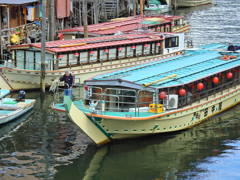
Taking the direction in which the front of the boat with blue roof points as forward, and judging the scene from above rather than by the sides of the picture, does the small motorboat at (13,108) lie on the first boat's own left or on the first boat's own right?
on the first boat's own right

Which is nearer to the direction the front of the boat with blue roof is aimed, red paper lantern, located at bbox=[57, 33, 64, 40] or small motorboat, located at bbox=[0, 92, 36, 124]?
the small motorboat

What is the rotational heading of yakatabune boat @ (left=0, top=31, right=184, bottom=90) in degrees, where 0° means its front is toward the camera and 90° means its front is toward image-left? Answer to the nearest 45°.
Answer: approximately 45°

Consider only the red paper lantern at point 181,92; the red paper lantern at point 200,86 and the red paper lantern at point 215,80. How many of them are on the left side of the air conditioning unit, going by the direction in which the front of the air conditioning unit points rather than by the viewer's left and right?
3

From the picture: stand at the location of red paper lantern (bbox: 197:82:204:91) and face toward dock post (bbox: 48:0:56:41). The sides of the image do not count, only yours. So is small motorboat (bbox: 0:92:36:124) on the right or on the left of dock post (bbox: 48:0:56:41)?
left

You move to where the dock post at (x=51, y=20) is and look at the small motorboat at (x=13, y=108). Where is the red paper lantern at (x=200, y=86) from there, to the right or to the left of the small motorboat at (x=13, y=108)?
left

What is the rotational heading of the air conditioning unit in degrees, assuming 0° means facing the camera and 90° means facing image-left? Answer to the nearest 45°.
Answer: approximately 315°

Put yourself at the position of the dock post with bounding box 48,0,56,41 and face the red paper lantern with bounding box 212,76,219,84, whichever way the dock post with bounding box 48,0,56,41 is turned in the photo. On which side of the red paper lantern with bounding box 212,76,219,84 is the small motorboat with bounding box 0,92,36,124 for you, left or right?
right

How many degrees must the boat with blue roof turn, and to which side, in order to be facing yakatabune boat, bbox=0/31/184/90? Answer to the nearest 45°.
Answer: approximately 90° to its right

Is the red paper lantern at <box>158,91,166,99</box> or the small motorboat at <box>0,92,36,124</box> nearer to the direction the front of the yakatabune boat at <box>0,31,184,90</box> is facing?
the small motorboat

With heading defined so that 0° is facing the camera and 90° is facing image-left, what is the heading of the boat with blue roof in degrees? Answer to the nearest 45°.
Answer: approximately 45°
